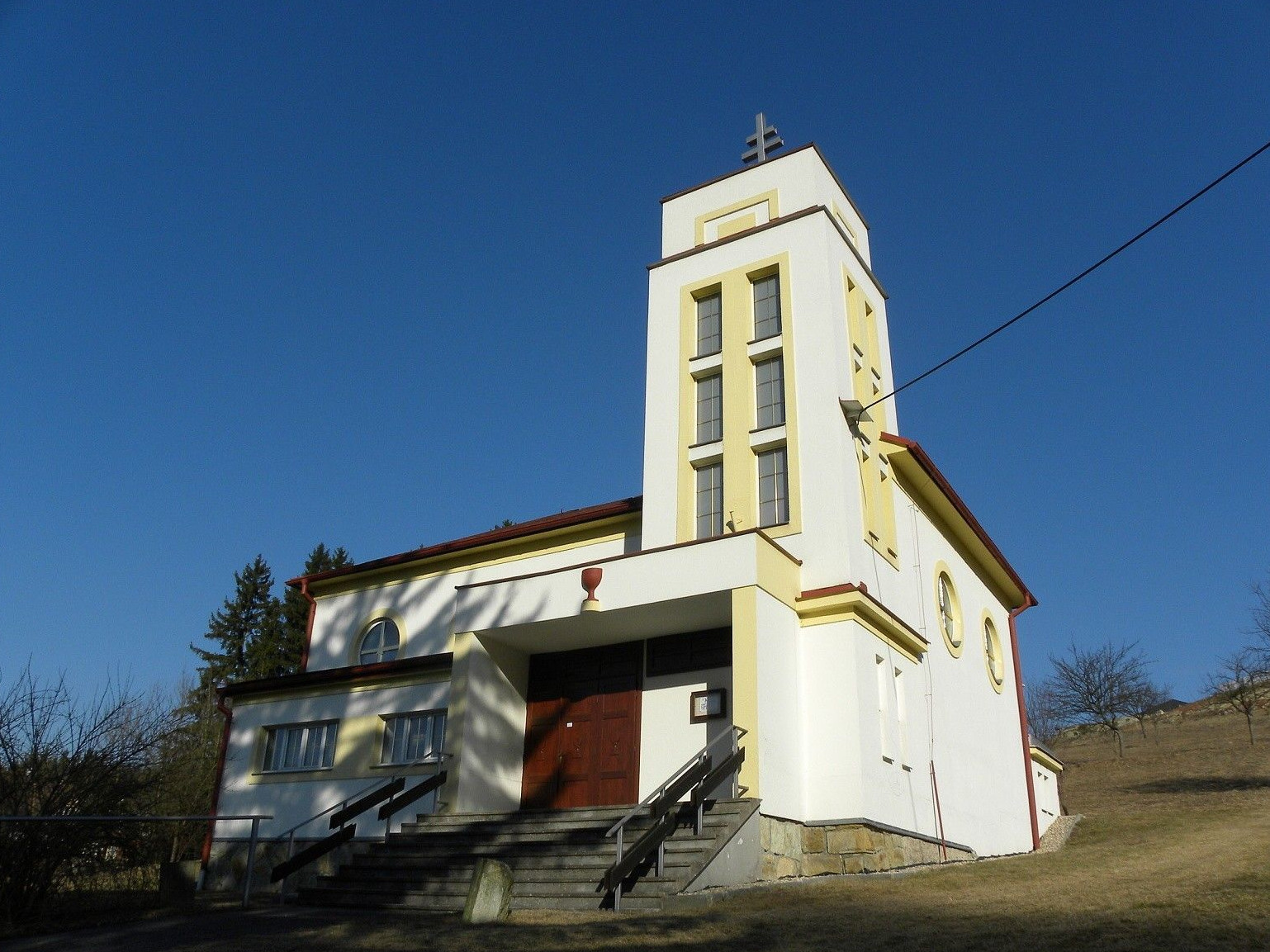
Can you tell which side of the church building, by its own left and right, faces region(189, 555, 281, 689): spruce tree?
right

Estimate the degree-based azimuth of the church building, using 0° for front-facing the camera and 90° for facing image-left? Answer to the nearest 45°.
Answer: approximately 45°

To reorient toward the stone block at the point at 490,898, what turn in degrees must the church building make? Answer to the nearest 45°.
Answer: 0° — it already faces it

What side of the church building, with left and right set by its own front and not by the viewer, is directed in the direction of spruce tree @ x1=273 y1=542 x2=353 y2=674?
right

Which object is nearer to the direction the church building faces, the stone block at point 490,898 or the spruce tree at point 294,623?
the stone block

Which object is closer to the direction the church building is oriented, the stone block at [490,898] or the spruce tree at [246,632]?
the stone block
